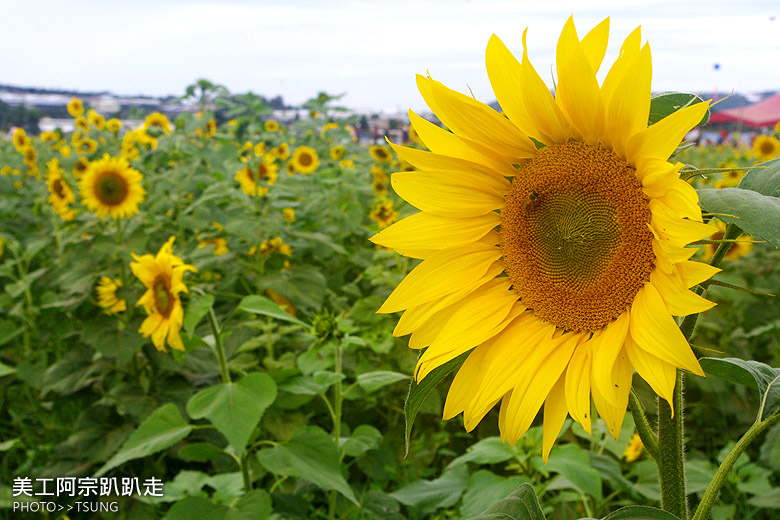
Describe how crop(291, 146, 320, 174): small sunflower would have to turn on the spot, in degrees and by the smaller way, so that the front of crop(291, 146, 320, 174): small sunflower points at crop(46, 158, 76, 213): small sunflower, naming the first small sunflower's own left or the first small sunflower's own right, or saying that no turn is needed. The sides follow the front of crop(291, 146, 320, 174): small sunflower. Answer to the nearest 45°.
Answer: approximately 45° to the first small sunflower's own right

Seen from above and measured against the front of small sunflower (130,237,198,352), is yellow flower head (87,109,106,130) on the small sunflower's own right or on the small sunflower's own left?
on the small sunflower's own right

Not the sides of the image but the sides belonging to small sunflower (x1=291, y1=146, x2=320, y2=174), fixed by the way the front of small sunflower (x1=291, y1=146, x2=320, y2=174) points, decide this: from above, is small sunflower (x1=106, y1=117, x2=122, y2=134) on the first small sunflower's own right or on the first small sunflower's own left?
on the first small sunflower's own right

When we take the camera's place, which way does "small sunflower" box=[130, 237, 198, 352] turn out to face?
facing the viewer and to the left of the viewer

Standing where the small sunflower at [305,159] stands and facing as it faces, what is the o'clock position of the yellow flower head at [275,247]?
The yellow flower head is roughly at 12 o'clock from the small sunflower.

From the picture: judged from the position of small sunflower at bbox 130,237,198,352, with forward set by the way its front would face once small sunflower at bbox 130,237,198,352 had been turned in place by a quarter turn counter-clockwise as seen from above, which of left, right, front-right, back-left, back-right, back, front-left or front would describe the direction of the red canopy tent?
left

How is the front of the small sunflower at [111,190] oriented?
toward the camera

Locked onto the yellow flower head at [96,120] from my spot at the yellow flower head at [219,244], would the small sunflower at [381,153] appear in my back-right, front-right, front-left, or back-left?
front-right

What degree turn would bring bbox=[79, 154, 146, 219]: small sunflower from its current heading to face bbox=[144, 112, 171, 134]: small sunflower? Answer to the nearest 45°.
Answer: approximately 180°

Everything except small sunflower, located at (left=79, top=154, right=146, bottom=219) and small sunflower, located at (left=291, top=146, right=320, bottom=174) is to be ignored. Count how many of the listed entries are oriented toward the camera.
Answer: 2

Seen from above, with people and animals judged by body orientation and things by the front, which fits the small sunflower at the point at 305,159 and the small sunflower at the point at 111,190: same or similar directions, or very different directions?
same or similar directions

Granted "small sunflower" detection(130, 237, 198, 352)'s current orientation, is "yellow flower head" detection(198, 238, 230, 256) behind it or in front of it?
behind

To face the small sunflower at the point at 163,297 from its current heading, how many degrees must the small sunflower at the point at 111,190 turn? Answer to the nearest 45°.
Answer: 0° — it already faces it

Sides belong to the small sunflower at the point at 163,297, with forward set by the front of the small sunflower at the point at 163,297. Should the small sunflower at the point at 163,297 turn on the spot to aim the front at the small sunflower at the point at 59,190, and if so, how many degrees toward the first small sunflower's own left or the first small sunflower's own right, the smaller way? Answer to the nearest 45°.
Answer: approximately 135° to the first small sunflower's own right

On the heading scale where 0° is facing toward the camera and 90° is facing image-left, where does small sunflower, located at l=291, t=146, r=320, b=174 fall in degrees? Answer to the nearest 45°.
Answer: approximately 0°

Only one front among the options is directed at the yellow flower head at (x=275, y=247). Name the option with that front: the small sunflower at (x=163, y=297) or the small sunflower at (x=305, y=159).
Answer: the small sunflower at (x=305, y=159)
